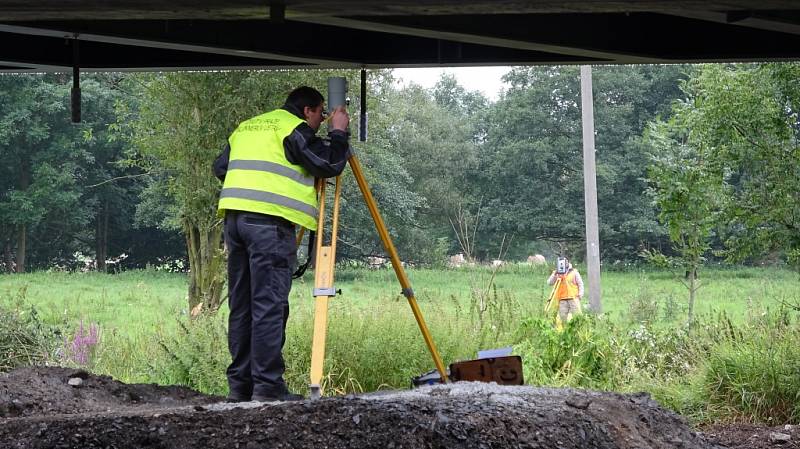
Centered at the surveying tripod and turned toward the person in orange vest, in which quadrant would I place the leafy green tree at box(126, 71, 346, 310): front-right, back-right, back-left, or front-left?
front-left

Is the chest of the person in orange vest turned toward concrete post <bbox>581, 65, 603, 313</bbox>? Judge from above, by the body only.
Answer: no

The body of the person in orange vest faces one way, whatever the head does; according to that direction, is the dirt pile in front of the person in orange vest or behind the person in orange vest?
in front

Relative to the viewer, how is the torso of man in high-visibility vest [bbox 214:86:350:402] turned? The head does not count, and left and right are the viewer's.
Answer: facing away from the viewer and to the right of the viewer

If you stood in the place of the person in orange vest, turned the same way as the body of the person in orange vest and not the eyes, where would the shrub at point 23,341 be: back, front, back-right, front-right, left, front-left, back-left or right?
front

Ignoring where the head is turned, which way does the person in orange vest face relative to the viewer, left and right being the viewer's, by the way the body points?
facing the viewer and to the left of the viewer

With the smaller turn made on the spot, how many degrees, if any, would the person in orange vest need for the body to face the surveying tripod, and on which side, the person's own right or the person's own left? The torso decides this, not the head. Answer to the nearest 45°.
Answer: approximately 45° to the person's own left

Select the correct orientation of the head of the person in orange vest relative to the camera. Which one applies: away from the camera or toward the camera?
toward the camera

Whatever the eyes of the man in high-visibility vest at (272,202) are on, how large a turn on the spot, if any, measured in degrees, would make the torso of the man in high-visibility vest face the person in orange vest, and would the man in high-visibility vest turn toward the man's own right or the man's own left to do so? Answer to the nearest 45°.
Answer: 0° — they already face them

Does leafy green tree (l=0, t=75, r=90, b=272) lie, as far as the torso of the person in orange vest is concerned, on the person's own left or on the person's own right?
on the person's own right

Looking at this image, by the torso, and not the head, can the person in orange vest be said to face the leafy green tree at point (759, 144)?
no
